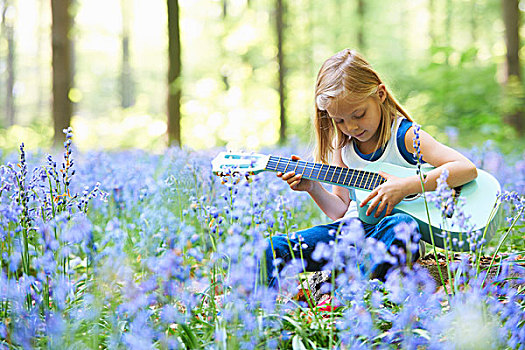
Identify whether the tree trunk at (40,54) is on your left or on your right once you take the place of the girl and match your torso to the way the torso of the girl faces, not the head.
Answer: on your right

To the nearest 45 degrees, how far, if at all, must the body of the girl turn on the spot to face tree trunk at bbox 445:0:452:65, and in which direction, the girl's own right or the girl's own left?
approximately 135° to the girl's own right

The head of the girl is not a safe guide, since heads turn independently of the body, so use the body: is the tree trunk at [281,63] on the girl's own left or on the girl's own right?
on the girl's own right

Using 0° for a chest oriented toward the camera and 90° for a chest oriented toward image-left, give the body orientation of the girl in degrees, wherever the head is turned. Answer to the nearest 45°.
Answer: approximately 45°

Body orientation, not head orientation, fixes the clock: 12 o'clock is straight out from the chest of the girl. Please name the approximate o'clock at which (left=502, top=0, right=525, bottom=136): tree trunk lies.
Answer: The tree trunk is roughly at 5 o'clock from the girl.

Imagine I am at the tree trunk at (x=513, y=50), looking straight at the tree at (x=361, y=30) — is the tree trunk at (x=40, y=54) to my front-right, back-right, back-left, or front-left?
front-left

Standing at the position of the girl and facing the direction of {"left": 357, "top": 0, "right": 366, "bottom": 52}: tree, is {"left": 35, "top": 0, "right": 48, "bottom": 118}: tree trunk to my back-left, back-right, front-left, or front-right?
front-left

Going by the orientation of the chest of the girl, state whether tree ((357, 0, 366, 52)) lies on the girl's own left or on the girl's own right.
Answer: on the girl's own right
